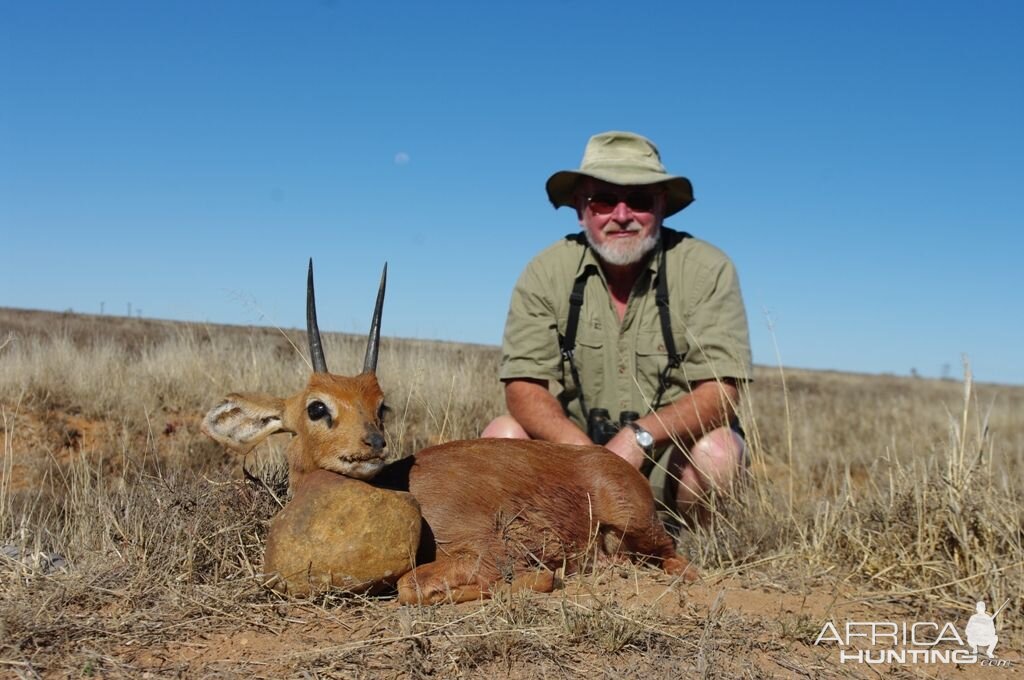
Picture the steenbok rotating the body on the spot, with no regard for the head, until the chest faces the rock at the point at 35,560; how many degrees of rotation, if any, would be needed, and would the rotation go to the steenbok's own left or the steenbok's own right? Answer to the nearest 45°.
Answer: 0° — it already faces it

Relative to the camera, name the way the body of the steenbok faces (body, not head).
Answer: to the viewer's left
